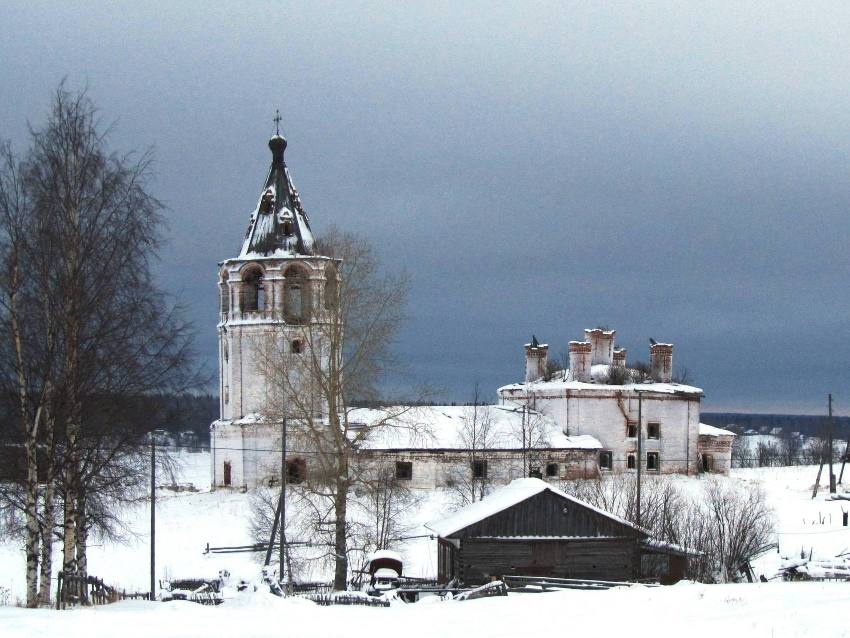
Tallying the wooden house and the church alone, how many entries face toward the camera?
1

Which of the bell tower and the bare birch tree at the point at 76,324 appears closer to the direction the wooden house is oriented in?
the bare birch tree

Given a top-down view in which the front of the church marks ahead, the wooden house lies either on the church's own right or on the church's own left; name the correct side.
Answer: on the church's own left

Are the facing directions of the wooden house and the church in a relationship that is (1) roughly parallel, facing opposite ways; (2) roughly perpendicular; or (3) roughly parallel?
roughly perpendicular

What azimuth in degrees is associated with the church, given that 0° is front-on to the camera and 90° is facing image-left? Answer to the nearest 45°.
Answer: approximately 90°

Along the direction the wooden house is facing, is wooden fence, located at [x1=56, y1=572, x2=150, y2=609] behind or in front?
in front

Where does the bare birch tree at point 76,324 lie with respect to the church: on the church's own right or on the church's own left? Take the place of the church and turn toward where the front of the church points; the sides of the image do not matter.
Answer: on the church's own left

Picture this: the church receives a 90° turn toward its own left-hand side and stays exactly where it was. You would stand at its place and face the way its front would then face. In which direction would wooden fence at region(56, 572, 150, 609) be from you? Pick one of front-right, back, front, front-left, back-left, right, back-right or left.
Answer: front

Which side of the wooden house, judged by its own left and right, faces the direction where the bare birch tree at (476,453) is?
back

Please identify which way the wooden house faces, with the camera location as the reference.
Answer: facing the viewer

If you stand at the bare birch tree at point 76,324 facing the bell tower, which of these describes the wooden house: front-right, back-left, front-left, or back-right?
front-right
